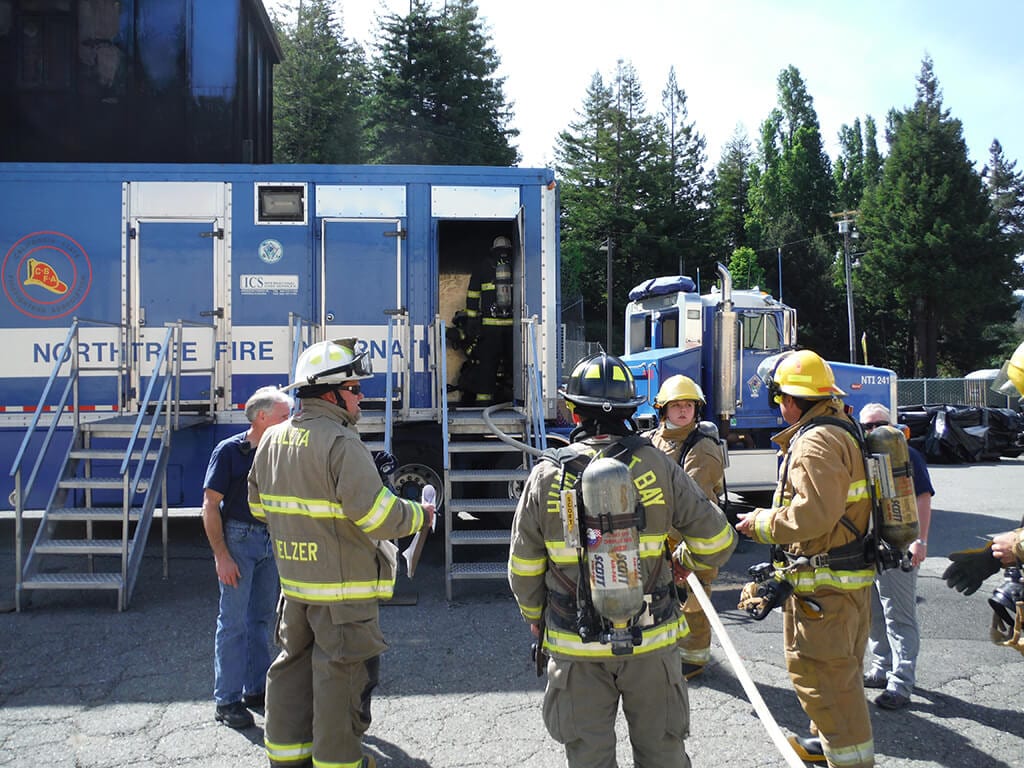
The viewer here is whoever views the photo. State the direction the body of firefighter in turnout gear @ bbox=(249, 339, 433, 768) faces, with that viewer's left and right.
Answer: facing away from the viewer and to the right of the viewer

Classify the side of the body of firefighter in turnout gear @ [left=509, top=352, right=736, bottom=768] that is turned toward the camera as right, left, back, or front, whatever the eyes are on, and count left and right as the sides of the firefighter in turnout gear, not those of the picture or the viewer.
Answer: back

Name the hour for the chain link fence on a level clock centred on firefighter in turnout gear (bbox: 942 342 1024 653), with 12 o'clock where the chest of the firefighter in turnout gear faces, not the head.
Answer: The chain link fence is roughly at 3 o'clock from the firefighter in turnout gear.

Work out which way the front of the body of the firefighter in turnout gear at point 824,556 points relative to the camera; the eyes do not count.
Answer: to the viewer's left

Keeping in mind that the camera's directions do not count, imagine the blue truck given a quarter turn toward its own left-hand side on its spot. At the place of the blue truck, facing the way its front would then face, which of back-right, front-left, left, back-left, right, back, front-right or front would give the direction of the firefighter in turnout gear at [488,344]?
back-left

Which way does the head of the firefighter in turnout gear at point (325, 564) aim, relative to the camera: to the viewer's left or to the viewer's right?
to the viewer's right

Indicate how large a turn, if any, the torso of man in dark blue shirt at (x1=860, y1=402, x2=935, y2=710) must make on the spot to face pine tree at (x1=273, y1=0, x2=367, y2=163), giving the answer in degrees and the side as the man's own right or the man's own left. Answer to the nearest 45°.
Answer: approximately 90° to the man's own right

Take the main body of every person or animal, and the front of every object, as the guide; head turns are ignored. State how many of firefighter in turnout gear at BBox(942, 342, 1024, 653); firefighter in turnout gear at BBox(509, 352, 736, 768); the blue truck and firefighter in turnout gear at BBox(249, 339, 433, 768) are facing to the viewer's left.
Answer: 1

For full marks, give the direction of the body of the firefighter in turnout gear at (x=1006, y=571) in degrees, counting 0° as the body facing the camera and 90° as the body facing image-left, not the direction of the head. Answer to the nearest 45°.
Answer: approximately 90°

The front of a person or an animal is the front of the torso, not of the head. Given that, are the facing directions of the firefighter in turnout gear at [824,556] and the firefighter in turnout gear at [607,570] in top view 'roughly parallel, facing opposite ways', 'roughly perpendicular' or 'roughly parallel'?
roughly perpendicular

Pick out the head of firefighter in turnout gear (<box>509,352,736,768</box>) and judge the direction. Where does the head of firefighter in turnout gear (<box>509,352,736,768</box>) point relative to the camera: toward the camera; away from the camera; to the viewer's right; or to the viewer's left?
away from the camera

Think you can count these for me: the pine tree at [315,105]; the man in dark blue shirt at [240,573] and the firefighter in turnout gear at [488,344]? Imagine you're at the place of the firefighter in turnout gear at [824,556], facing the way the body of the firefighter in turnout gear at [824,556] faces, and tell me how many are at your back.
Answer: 0
